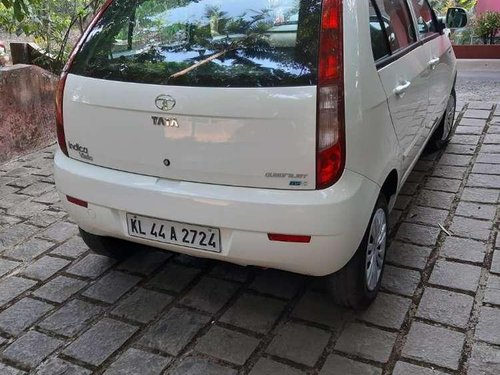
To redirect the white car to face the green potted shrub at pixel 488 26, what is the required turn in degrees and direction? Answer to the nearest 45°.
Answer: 0° — it already faces it

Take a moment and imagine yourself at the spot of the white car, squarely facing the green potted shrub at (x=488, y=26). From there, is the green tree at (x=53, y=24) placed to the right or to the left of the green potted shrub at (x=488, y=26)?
left

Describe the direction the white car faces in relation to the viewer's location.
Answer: facing away from the viewer and to the right of the viewer

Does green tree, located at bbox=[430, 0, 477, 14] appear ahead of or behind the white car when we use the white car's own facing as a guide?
ahead

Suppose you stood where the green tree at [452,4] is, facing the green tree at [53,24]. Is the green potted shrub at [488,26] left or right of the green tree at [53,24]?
left

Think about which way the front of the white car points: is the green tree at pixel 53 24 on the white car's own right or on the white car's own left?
on the white car's own left
